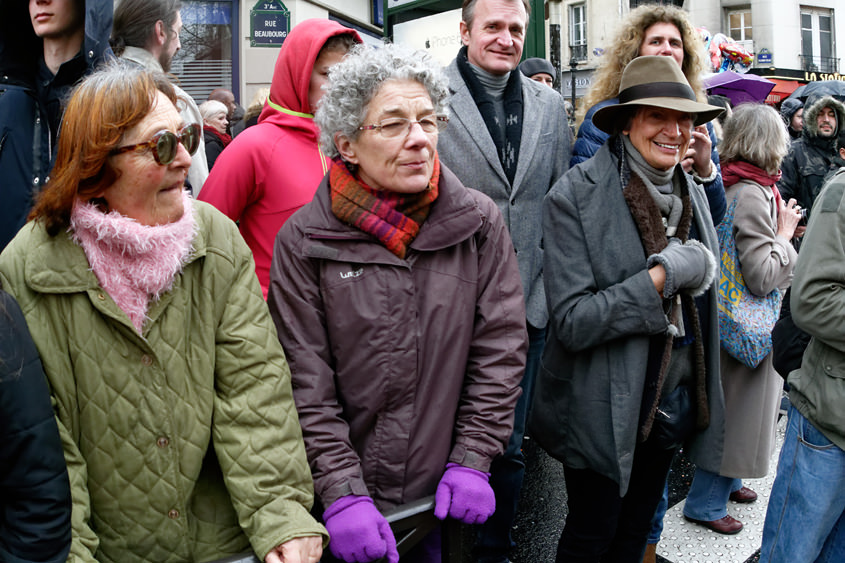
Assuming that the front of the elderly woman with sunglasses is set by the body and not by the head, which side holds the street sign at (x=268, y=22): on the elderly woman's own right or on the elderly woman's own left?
on the elderly woman's own left

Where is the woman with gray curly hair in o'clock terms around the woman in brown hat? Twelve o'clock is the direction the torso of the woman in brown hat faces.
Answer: The woman with gray curly hair is roughly at 3 o'clock from the woman in brown hat.

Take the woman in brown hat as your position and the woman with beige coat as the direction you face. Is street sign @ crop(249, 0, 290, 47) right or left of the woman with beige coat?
left

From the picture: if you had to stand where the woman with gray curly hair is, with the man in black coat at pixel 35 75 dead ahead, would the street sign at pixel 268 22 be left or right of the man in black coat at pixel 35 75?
right

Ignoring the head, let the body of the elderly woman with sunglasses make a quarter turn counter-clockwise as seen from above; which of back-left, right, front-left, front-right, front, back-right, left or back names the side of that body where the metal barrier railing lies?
front-right

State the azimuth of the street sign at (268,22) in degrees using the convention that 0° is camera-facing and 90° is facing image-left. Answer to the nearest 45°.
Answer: approximately 0°

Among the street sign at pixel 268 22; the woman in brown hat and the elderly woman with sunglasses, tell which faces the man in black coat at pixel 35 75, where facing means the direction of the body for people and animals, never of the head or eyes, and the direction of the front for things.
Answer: the street sign

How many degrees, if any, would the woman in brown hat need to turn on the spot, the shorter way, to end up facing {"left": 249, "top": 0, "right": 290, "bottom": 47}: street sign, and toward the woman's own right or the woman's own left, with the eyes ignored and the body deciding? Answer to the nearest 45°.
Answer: approximately 180°

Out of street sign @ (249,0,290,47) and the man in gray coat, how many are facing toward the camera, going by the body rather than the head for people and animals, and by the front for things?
2

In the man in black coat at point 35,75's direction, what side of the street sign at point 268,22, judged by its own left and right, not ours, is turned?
front

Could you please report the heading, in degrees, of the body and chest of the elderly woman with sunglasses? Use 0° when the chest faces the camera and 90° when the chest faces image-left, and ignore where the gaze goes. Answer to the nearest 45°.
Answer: approximately 315°

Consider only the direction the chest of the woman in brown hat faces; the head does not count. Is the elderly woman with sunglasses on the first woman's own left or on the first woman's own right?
on the first woman's own right

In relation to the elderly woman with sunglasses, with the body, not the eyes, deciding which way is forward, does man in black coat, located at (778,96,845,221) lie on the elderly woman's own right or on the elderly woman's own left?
on the elderly woman's own left

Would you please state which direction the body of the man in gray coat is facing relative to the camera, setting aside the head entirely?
toward the camera

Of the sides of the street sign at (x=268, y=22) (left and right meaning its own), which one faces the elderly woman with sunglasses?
front
